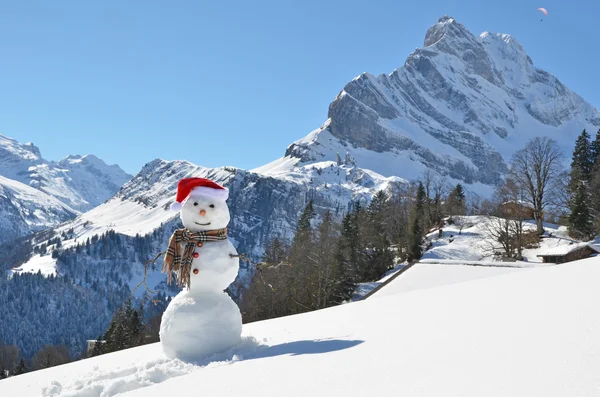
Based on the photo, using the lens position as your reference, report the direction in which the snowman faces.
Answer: facing the viewer

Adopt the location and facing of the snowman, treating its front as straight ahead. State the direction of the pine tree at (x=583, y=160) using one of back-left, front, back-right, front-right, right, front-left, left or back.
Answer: back-left

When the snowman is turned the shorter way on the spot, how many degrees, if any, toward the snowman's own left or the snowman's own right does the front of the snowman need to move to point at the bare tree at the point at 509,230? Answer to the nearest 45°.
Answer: approximately 135° to the snowman's own left

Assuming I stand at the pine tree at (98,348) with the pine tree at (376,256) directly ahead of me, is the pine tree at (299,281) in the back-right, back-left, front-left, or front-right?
front-right

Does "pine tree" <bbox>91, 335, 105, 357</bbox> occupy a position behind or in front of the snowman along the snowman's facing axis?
behind

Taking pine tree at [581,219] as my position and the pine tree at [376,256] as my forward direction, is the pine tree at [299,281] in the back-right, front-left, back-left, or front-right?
front-left

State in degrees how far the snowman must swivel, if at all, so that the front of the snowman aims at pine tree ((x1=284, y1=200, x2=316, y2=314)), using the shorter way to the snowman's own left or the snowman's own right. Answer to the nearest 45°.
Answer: approximately 180°

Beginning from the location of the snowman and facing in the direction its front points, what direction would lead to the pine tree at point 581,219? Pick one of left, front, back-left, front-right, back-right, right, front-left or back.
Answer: back-left
